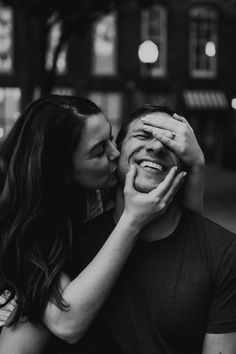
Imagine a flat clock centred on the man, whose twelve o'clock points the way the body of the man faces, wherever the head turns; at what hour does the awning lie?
The awning is roughly at 6 o'clock from the man.

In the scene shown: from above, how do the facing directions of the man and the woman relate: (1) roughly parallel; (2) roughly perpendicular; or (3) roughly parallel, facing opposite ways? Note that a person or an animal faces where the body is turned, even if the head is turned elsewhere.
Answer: roughly perpendicular

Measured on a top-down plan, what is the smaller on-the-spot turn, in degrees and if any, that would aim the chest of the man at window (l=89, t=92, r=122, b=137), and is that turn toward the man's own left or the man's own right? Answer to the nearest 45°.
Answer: approximately 180°

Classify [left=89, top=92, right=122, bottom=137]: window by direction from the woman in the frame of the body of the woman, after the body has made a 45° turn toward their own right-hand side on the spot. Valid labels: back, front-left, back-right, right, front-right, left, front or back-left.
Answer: back-left

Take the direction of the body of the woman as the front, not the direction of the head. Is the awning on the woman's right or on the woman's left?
on the woman's left

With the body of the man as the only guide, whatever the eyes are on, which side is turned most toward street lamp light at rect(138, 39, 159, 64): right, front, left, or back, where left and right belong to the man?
back

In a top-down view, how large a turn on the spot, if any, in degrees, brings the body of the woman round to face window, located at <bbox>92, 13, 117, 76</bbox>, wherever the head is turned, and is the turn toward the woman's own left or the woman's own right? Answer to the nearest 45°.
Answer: approximately 90° to the woman's own left

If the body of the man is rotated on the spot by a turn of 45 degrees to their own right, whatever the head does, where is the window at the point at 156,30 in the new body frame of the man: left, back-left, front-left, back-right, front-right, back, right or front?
back-right

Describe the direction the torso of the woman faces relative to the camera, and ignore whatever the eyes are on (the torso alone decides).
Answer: to the viewer's right

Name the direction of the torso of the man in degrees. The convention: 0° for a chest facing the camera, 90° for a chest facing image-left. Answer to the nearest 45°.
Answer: approximately 0°

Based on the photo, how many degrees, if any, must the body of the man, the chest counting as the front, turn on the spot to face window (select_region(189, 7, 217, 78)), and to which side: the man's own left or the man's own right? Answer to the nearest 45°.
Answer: approximately 180°

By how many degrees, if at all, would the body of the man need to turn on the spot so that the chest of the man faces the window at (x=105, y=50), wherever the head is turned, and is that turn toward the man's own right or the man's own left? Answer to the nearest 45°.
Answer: approximately 180°

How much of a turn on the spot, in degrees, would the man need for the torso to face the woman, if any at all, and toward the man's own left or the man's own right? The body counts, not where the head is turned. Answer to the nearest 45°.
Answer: approximately 90° to the man's own right
